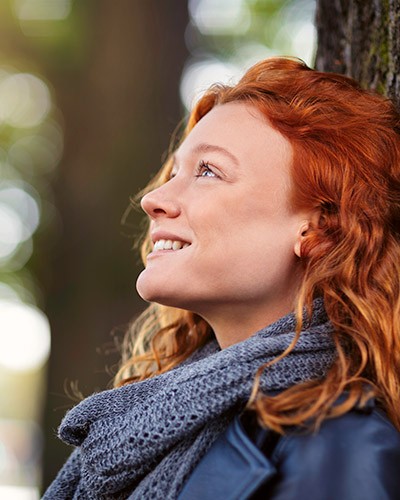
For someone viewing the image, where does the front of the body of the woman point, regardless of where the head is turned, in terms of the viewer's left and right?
facing to the left of the viewer

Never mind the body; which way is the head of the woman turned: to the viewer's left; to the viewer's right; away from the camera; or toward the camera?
to the viewer's left
